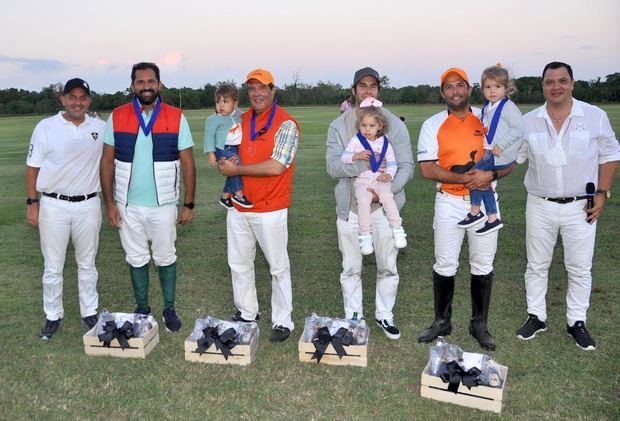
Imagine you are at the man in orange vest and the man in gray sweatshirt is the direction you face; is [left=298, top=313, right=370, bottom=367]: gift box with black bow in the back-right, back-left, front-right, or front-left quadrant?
front-right

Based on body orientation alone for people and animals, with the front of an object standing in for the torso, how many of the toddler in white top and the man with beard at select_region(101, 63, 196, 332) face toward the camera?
2

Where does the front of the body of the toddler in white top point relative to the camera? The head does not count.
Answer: toward the camera

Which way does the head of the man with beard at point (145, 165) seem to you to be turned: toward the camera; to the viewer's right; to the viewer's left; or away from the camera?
toward the camera

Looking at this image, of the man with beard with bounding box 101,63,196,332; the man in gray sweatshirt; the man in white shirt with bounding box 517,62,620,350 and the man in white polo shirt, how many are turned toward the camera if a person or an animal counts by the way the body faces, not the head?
4

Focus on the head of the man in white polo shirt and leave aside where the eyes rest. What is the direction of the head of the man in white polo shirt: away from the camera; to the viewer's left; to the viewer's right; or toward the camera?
toward the camera

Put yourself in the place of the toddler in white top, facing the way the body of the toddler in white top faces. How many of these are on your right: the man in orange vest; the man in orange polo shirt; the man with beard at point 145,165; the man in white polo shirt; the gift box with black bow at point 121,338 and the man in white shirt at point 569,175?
4

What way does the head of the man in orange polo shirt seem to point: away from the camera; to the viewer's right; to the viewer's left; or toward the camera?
toward the camera

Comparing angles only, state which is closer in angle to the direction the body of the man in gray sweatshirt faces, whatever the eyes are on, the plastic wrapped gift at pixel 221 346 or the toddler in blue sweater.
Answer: the plastic wrapped gift

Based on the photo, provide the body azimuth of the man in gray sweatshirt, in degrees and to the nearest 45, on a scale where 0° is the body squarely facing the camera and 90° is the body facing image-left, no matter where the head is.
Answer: approximately 0°

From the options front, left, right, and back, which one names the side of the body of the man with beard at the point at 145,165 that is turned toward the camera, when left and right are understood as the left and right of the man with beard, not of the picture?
front

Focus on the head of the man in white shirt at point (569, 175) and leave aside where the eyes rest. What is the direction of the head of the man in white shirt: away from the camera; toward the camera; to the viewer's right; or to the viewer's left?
toward the camera

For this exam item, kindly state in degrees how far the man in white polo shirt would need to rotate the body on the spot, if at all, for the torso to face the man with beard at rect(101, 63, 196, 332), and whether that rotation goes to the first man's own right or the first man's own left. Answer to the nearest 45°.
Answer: approximately 45° to the first man's own left

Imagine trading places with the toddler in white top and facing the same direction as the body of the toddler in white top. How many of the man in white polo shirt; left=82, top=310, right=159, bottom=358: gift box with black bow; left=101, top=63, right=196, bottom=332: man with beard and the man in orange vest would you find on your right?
4

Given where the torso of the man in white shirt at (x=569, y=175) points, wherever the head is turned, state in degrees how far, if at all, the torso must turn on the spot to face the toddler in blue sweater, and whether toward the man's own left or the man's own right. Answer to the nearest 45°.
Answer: approximately 90° to the man's own right

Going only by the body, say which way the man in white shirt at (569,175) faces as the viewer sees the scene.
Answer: toward the camera
